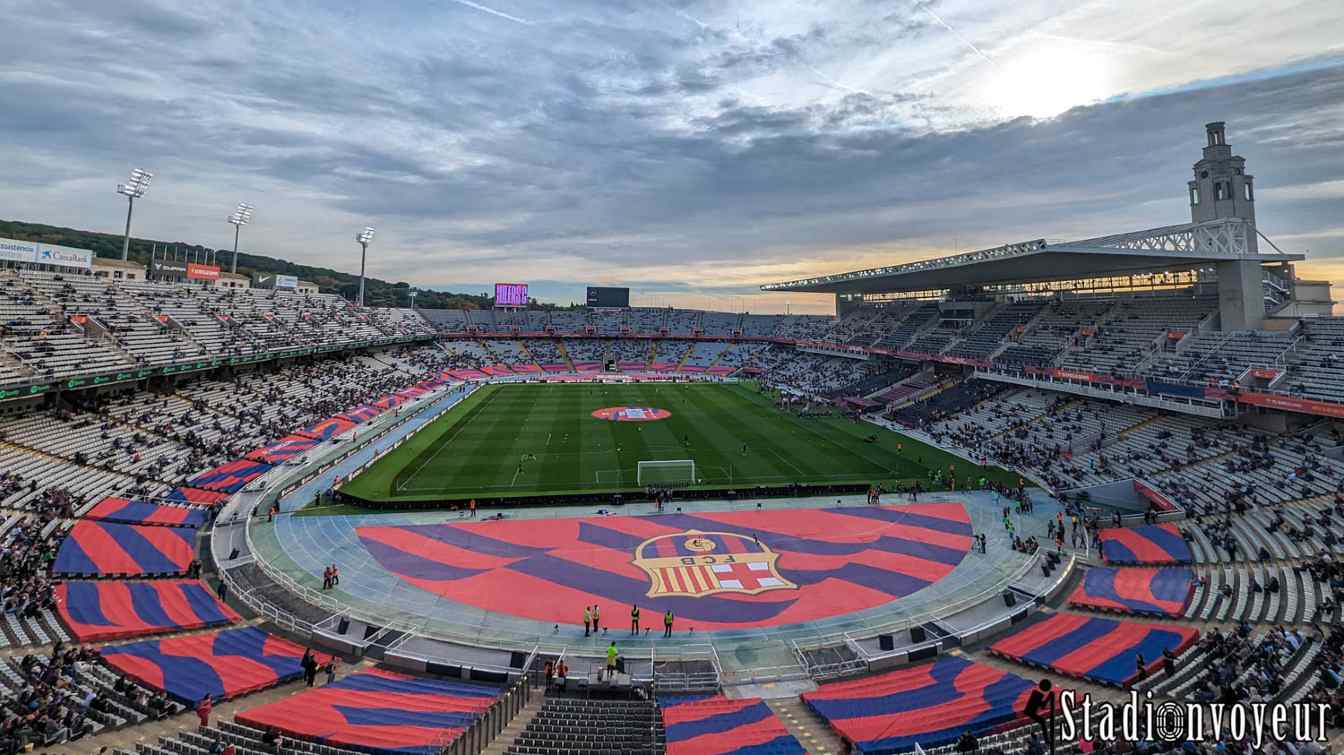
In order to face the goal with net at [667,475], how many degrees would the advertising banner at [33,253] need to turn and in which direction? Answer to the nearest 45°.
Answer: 0° — it already faces it
